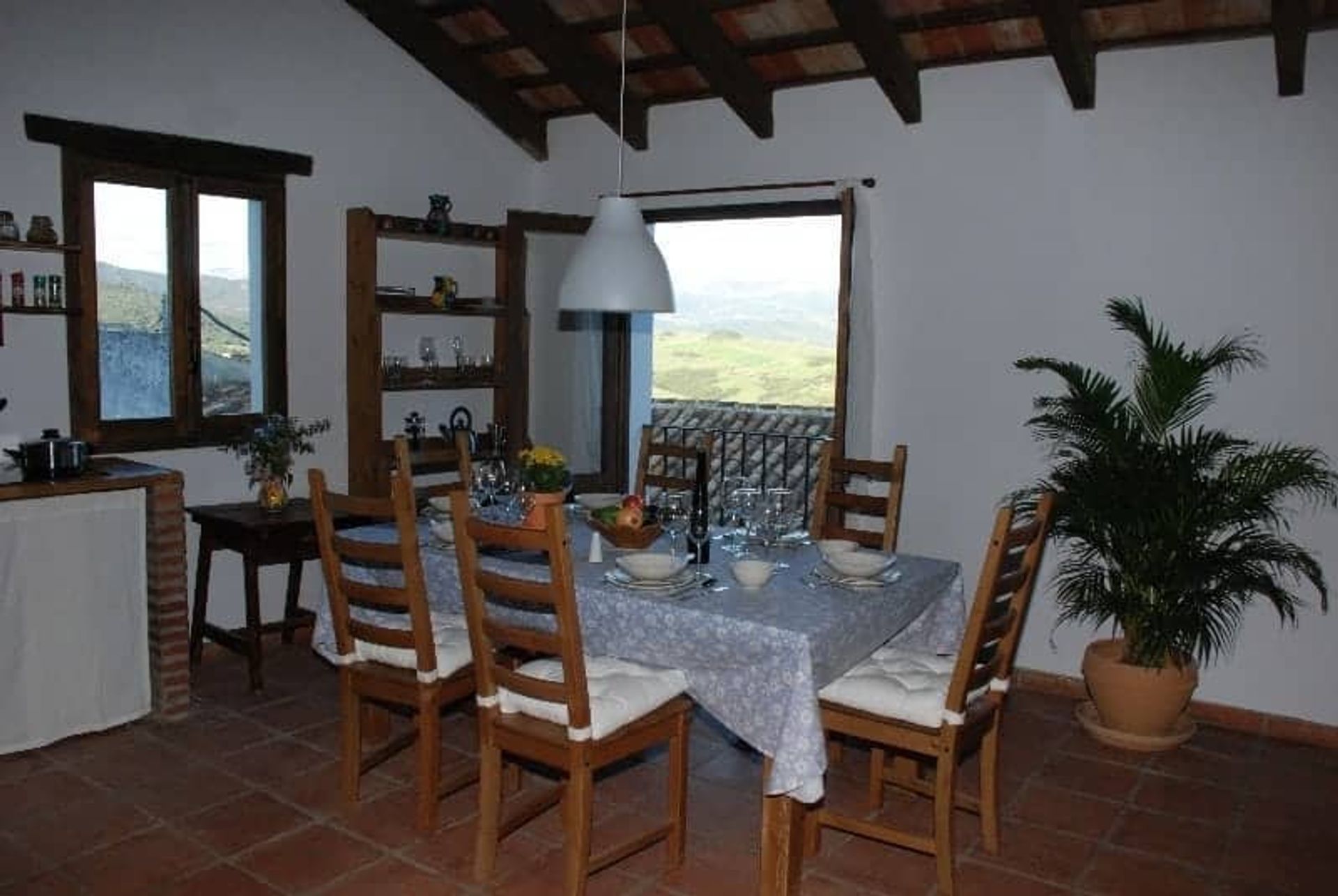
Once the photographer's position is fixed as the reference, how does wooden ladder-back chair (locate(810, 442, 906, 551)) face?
facing the viewer and to the left of the viewer

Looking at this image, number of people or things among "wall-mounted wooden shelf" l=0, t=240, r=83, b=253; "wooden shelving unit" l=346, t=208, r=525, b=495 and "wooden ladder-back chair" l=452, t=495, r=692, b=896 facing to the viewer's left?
0

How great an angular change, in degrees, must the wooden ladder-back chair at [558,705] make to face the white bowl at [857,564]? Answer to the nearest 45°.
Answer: approximately 45° to its right

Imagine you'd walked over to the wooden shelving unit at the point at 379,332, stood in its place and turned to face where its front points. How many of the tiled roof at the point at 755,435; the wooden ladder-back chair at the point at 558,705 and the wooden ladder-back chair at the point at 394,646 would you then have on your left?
1

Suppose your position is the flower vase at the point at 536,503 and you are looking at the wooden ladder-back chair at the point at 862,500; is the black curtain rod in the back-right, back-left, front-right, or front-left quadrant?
front-left

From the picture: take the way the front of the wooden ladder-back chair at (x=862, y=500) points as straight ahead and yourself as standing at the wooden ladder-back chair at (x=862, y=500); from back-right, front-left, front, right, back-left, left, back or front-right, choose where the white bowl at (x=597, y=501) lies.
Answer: front-right

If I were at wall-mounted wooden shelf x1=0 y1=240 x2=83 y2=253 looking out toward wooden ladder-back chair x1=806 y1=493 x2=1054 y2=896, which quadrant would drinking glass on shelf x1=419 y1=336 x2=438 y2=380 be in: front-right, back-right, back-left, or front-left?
front-left

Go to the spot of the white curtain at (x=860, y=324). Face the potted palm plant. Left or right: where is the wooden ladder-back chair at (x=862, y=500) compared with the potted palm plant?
right

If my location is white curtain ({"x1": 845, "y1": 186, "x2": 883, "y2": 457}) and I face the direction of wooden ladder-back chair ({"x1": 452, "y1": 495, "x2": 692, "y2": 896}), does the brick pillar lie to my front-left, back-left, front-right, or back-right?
front-right

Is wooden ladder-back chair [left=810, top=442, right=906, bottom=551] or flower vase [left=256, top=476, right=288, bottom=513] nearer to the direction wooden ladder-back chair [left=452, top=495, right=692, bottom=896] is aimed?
the wooden ladder-back chair

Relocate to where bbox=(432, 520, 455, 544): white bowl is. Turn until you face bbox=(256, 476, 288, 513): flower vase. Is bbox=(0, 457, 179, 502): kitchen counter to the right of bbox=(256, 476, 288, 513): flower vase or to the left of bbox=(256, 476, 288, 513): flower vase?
left

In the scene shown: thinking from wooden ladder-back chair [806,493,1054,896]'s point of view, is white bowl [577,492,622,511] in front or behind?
in front

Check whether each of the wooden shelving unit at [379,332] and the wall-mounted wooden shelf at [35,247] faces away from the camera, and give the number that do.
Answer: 0

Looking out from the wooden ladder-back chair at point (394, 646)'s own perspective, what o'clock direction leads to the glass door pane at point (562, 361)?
The glass door pane is roughly at 11 o'clock from the wooden ladder-back chair.

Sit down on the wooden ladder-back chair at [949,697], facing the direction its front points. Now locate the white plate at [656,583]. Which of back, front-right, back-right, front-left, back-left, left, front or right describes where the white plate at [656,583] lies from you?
front-left

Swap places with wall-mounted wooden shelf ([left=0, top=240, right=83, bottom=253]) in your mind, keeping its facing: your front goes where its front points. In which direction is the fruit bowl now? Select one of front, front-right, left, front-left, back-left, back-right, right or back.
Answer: front

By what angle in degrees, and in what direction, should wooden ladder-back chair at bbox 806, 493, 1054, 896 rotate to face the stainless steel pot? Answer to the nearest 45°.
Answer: approximately 45° to its left

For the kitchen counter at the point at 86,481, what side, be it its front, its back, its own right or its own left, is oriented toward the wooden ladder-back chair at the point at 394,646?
front
